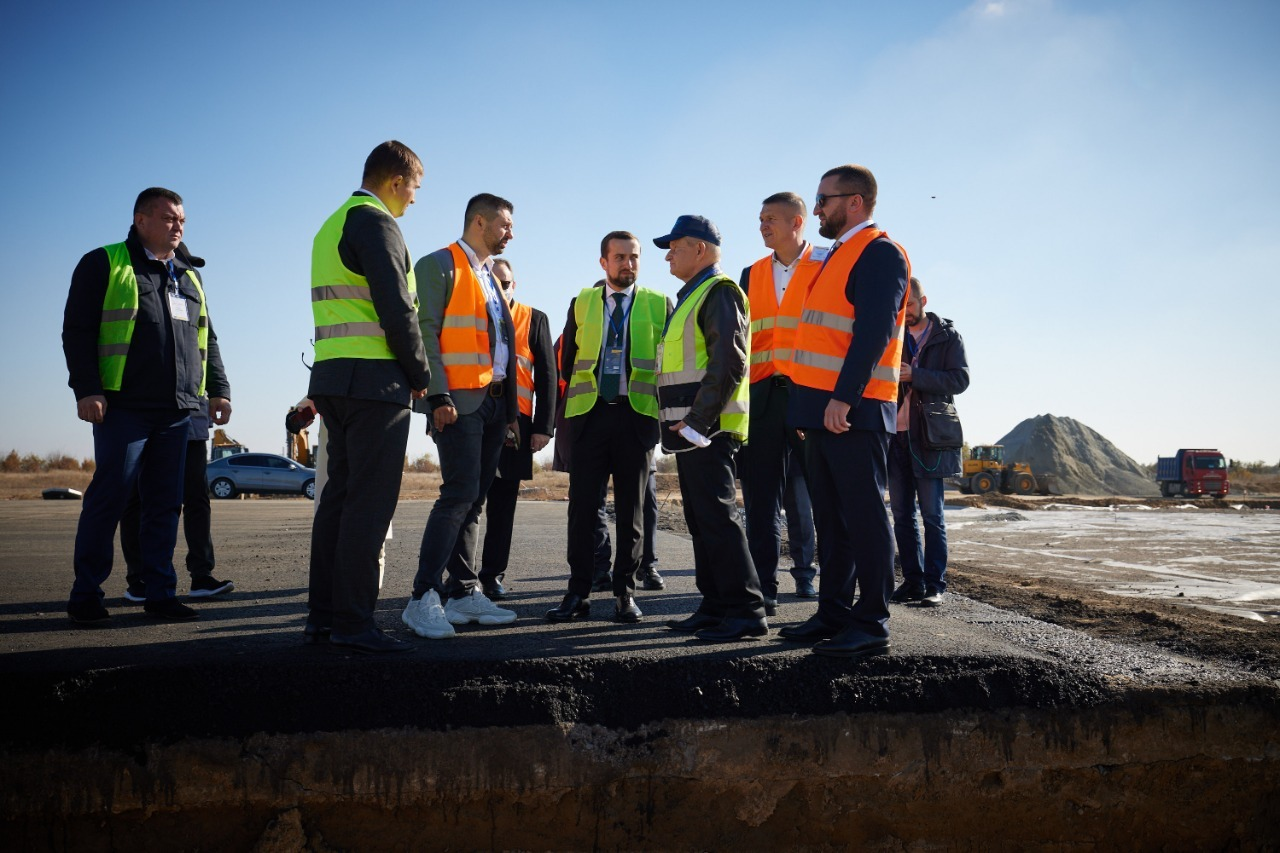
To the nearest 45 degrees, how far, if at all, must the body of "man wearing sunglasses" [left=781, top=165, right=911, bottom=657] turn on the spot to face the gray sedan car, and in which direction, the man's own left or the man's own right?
approximately 45° to the man's own right

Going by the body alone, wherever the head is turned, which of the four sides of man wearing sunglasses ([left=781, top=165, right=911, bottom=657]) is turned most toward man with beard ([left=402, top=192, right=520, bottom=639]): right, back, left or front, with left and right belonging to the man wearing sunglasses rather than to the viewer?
front

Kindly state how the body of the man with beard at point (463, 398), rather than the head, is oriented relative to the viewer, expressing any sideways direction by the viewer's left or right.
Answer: facing the viewer and to the right of the viewer

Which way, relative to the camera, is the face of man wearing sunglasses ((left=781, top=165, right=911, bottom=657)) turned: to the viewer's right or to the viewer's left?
to the viewer's left

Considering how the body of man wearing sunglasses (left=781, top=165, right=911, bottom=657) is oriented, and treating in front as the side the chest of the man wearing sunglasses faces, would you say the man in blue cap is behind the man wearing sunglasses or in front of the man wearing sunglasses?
in front

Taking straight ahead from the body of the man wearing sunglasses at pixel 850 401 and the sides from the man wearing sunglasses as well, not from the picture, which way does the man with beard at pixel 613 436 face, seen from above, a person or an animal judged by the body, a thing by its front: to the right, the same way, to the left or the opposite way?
to the left

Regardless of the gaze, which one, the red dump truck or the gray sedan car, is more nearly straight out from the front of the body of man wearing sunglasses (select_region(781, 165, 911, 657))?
the gray sedan car

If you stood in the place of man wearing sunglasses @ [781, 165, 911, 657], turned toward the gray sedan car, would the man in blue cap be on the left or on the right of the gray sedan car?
left

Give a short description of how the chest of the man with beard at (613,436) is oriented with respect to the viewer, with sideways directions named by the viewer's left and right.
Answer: facing the viewer

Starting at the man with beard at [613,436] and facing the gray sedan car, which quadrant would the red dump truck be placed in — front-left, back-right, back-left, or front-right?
front-right

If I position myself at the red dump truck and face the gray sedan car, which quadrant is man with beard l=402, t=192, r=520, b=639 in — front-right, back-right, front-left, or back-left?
front-left

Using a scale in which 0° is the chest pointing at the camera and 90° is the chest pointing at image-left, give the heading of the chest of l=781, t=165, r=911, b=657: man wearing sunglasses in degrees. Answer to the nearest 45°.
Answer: approximately 90°

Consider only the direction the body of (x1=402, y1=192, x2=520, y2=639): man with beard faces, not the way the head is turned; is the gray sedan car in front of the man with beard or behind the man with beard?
behind

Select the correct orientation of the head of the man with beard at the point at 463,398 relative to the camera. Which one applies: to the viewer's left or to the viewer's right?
to the viewer's right
